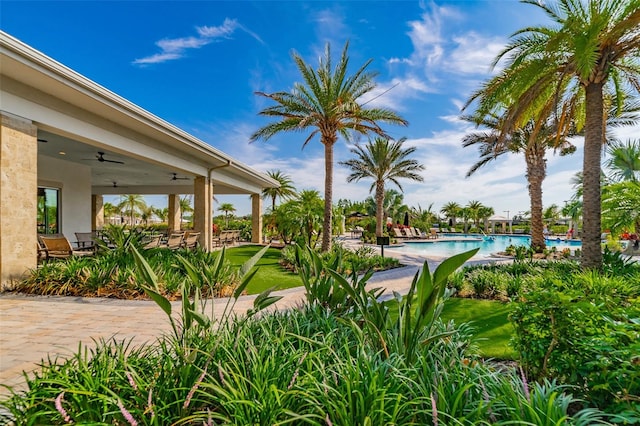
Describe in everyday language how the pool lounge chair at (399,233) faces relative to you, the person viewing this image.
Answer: facing the viewer and to the right of the viewer

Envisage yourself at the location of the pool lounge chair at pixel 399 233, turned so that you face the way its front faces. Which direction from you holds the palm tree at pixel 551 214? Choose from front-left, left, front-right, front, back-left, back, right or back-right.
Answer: left

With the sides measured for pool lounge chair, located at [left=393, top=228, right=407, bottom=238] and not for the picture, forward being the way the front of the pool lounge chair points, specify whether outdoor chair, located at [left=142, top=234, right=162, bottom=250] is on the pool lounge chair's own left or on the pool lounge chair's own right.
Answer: on the pool lounge chair's own right

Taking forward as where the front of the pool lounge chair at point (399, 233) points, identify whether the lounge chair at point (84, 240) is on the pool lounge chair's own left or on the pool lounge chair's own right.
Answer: on the pool lounge chair's own right
